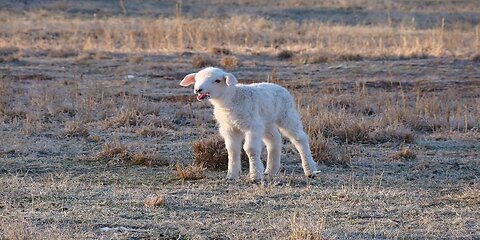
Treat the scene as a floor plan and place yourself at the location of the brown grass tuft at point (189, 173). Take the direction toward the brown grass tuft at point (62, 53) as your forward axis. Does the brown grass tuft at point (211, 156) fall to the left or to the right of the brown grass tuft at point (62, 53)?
right

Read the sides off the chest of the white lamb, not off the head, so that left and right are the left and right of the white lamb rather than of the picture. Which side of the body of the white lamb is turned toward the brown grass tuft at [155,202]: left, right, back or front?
front

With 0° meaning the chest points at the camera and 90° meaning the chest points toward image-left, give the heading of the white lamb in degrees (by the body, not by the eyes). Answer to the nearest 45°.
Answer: approximately 45°

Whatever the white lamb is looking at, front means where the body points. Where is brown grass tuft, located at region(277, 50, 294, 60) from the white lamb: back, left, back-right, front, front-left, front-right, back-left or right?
back-right

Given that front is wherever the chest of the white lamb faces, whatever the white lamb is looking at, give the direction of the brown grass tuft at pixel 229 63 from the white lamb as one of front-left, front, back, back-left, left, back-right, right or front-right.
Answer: back-right

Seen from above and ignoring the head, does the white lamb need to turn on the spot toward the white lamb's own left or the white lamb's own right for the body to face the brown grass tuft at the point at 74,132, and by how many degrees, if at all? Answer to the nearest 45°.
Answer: approximately 90° to the white lamb's own right

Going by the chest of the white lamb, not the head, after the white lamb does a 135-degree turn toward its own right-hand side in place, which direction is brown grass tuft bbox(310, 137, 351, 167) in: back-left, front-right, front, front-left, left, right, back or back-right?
front-right
